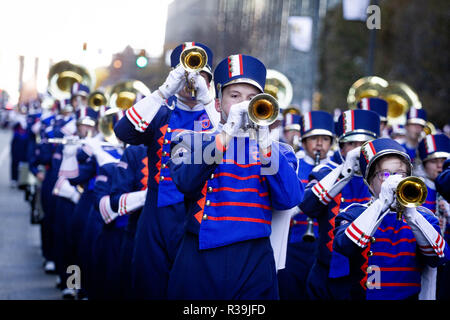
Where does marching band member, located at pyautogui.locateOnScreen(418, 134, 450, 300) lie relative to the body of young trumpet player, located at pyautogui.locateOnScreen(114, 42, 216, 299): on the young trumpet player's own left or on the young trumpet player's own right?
on the young trumpet player's own left

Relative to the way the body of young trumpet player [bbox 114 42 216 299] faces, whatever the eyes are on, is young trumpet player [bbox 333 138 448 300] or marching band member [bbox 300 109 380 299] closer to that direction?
the young trumpet player

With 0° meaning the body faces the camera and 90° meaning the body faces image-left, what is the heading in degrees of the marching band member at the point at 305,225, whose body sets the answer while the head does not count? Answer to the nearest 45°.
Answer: approximately 0°

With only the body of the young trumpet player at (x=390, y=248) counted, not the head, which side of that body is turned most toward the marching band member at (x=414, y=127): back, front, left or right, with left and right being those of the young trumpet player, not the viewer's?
back

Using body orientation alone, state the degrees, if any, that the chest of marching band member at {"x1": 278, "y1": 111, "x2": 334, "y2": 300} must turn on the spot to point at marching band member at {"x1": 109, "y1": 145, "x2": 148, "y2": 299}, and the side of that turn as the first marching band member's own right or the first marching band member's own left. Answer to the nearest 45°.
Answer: approximately 45° to the first marching band member's own right

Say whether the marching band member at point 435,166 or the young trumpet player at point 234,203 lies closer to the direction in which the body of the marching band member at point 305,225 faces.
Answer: the young trumpet player

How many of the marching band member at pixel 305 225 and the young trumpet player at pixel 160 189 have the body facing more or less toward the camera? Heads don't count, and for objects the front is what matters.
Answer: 2
